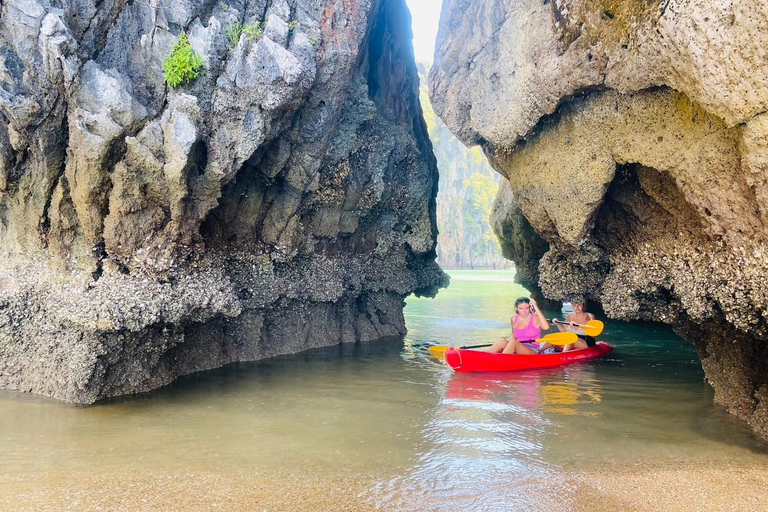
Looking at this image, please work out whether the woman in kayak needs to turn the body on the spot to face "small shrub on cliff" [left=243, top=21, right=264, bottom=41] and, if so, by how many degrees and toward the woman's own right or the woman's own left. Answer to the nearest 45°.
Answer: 0° — they already face it

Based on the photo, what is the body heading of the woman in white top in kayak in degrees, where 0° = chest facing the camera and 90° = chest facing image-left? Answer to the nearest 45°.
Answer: approximately 45°

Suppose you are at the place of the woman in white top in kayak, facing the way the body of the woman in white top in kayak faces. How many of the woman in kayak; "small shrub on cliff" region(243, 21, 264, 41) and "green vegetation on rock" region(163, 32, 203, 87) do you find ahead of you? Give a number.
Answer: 3

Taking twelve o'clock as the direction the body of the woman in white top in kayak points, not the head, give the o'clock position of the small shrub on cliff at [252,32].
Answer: The small shrub on cliff is roughly at 12 o'clock from the woman in white top in kayak.

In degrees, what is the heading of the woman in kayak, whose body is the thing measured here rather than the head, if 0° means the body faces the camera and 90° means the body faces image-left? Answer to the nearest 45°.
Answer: approximately 45°

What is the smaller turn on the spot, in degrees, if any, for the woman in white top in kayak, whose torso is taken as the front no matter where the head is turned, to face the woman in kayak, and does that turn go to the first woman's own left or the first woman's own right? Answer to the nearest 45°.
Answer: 0° — they already face them
